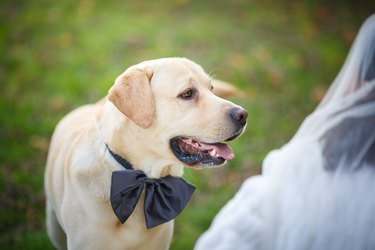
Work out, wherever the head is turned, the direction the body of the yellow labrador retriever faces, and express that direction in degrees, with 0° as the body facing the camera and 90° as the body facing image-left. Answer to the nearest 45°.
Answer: approximately 315°
